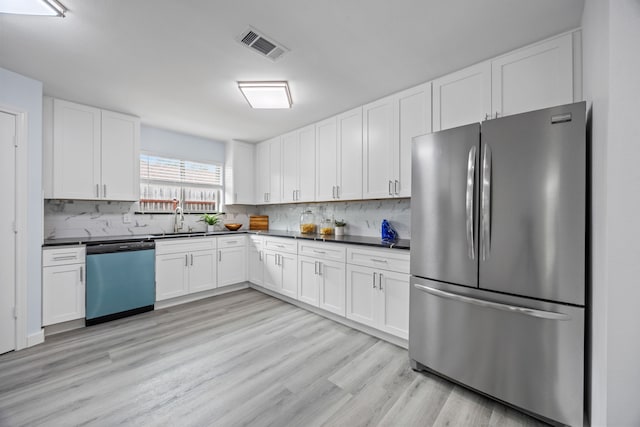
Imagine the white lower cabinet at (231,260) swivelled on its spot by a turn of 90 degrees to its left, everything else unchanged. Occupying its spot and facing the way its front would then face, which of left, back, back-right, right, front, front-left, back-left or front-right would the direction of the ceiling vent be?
back-right

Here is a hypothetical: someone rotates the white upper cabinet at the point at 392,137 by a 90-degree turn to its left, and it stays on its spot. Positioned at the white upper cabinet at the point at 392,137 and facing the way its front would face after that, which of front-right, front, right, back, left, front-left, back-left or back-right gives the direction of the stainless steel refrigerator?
front

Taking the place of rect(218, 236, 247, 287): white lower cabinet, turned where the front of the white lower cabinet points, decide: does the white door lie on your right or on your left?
on your right

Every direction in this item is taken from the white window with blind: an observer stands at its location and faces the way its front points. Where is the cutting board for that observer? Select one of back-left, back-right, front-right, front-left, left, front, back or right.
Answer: front-left

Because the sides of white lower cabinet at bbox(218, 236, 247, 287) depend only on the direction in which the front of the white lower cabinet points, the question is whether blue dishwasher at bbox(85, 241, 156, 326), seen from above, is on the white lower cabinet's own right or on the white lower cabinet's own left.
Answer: on the white lower cabinet's own right

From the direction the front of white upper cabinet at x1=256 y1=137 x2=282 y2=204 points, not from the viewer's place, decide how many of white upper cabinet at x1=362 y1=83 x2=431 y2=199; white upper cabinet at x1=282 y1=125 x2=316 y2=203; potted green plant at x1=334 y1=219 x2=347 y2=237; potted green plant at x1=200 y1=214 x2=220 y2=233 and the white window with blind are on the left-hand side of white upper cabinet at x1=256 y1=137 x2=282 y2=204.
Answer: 3

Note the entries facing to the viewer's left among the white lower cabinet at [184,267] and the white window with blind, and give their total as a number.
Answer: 0
